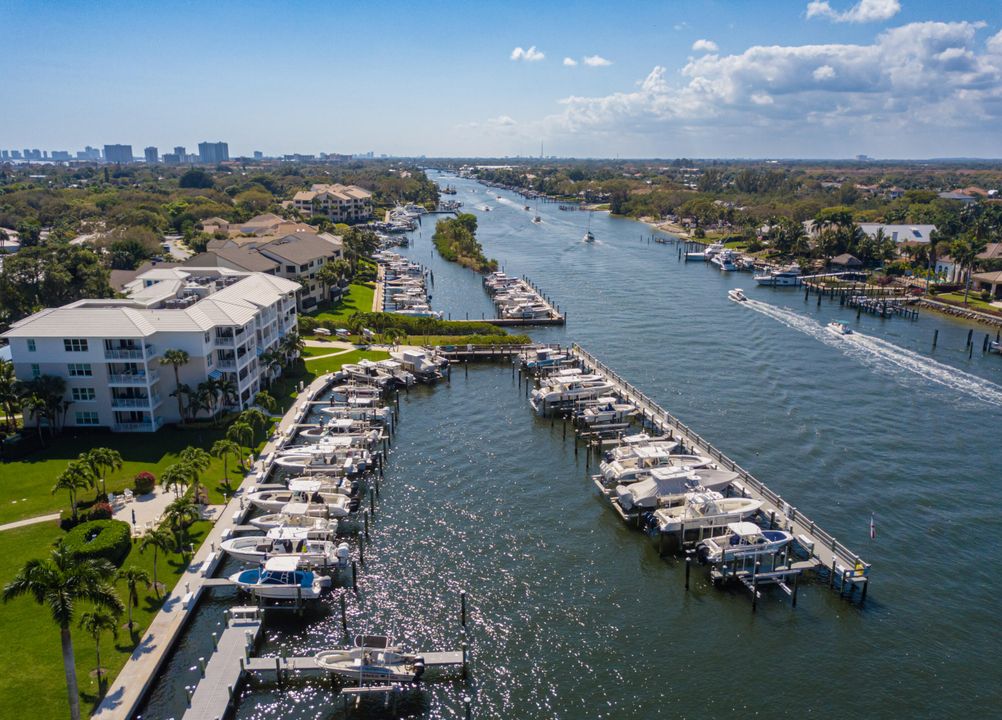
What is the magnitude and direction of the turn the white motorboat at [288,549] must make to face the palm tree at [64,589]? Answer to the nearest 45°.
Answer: approximately 45° to its left

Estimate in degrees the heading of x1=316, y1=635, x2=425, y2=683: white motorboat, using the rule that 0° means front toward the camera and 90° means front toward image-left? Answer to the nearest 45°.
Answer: approximately 90°

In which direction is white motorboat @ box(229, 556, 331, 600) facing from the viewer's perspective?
to the viewer's left

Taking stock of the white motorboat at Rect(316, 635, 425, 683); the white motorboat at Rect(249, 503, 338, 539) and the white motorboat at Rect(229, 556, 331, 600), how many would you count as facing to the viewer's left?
3

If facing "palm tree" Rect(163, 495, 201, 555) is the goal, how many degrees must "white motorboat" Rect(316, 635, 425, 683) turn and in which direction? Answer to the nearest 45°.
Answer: approximately 45° to its right

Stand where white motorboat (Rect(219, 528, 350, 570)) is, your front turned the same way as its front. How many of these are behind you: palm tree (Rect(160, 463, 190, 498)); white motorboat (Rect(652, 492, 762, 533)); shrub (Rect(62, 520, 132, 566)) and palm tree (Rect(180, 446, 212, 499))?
1

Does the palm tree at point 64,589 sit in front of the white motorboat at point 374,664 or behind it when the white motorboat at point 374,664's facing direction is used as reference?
in front

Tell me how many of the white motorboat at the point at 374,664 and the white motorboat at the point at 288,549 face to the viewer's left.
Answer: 2

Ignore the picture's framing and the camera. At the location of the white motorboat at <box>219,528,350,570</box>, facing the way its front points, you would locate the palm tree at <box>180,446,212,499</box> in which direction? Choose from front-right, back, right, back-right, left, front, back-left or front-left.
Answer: front-right

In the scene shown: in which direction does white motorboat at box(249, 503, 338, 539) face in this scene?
to the viewer's left

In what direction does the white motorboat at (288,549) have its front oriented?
to the viewer's left
